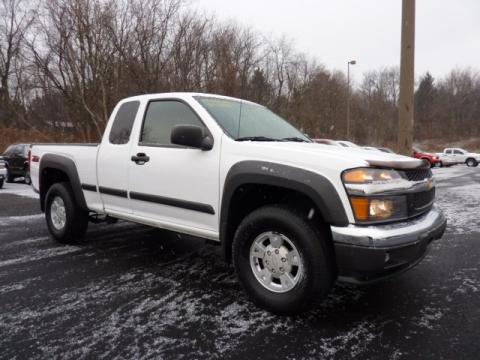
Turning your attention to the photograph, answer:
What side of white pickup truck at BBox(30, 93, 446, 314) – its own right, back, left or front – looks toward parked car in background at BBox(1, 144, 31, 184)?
back

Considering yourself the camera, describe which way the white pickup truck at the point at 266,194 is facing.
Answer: facing the viewer and to the right of the viewer

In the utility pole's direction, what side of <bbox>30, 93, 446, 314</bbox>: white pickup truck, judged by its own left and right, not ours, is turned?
left

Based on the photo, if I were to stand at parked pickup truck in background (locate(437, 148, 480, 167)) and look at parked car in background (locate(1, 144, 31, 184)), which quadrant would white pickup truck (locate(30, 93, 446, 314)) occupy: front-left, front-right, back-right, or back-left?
front-left
